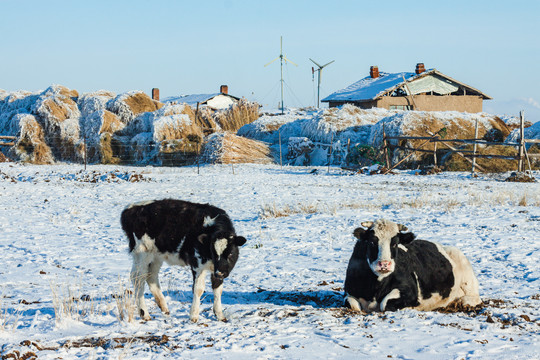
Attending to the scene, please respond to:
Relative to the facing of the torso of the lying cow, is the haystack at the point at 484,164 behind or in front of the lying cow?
behind

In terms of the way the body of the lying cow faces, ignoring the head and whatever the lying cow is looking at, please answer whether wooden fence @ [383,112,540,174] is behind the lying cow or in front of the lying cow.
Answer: behind

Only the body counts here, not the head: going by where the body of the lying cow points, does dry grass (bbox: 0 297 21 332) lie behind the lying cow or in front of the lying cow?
in front

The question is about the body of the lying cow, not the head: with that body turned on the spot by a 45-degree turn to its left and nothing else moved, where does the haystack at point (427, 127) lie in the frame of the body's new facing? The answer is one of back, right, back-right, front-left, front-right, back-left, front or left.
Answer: back

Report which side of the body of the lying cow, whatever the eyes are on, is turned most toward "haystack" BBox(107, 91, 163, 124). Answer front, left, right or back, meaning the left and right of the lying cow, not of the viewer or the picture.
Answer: right

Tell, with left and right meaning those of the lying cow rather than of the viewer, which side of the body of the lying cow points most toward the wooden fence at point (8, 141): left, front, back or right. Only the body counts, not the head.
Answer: right

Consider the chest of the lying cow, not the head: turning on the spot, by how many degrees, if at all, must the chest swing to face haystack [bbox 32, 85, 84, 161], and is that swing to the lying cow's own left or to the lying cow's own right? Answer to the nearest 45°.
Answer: approximately 90° to the lying cow's own right

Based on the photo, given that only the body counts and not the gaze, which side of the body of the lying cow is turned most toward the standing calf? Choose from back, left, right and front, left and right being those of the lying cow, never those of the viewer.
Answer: front

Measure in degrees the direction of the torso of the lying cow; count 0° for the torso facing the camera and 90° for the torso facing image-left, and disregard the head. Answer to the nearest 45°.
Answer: approximately 45°

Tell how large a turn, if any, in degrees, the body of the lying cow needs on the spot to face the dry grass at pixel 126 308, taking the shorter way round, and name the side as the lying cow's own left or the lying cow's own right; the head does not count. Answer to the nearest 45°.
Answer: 0° — it already faces it
